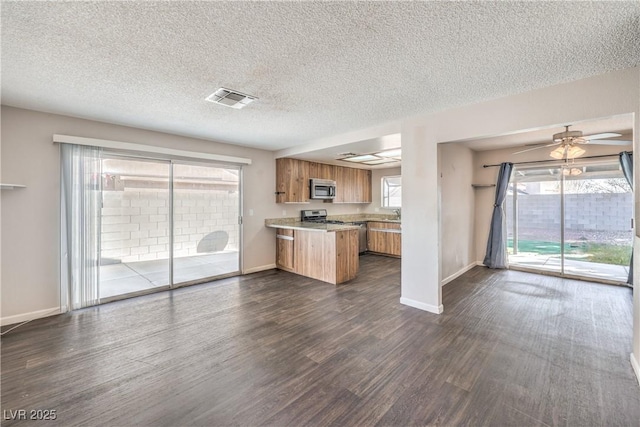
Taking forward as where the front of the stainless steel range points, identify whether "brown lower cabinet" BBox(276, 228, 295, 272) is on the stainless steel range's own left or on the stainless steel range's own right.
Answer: on the stainless steel range's own right

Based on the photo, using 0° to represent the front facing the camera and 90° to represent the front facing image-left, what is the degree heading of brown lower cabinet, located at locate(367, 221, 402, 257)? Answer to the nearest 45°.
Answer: approximately 45°

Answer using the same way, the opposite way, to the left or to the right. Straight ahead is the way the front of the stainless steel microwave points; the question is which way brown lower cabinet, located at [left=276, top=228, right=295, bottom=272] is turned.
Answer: to the right

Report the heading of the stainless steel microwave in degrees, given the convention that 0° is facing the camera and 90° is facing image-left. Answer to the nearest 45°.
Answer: approximately 315°
